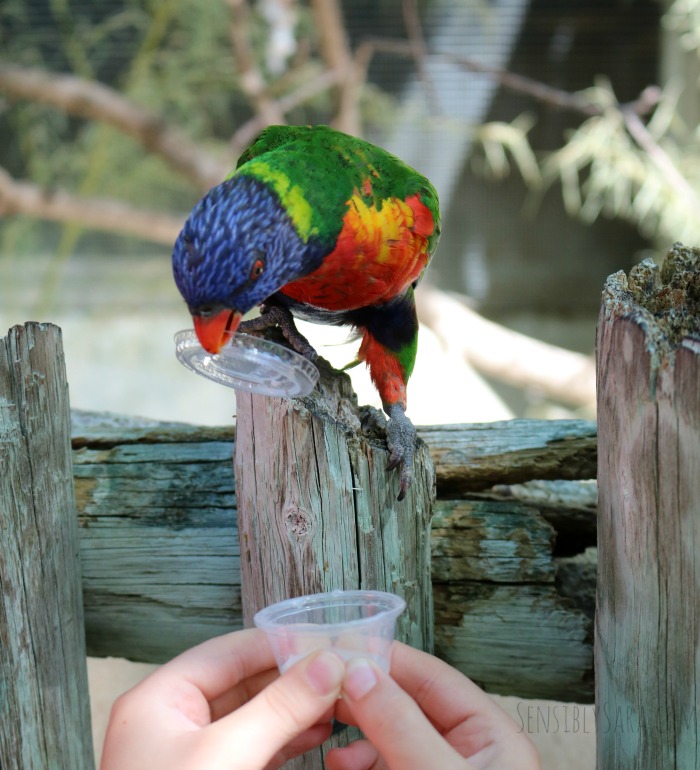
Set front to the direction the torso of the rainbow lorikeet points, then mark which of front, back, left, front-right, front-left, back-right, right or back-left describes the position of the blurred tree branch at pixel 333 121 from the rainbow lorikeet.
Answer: back-right

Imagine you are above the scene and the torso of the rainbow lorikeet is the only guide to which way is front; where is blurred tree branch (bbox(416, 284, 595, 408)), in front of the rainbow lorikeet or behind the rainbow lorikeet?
behind

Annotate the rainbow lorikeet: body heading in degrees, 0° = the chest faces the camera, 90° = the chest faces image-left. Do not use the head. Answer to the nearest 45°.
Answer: approximately 45°

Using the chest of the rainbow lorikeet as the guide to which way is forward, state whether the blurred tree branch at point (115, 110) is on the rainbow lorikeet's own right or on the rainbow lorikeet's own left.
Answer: on the rainbow lorikeet's own right

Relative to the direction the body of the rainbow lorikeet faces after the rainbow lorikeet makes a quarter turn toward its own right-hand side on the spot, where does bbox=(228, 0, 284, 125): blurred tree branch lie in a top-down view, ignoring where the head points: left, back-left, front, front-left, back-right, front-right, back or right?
front-right
